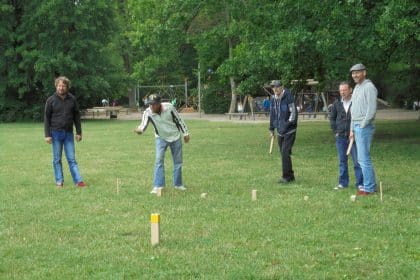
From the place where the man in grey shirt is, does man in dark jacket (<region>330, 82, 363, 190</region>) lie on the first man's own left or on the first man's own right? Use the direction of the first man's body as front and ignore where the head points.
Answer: on the first man's own right

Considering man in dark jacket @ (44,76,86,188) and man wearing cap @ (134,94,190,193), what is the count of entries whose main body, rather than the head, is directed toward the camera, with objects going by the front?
2

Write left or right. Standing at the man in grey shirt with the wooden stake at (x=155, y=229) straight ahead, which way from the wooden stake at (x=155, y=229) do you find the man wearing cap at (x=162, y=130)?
right

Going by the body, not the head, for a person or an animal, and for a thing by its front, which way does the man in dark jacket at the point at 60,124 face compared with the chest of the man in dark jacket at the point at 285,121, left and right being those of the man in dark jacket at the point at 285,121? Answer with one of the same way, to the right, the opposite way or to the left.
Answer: to the left

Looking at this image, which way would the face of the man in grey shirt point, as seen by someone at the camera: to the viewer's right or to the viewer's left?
to the viewer's left

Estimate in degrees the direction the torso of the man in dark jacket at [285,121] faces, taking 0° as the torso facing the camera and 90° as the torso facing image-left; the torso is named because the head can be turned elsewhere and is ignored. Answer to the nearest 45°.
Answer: approximately 45°

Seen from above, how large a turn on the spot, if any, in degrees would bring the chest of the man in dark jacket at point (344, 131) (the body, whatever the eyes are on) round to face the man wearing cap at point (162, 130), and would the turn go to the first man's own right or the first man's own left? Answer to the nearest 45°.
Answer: approximately 90° to the first man's own right

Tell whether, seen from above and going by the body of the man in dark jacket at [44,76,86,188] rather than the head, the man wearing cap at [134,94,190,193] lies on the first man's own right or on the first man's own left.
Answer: on the first man's own left
